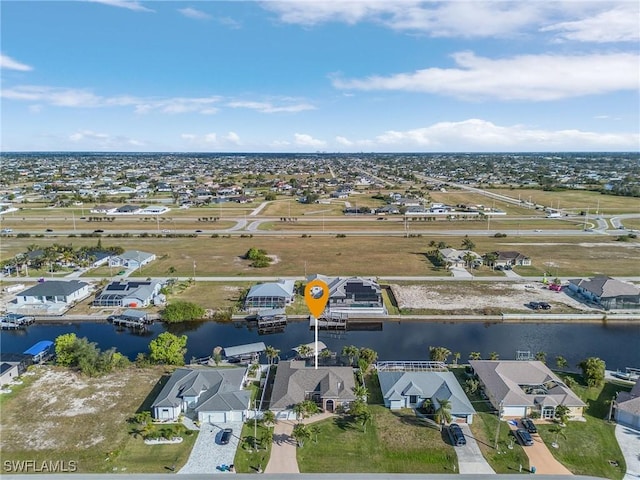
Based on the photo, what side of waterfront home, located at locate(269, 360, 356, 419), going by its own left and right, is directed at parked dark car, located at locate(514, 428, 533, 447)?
left

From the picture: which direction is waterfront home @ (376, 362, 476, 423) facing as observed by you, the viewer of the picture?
facing the viewer

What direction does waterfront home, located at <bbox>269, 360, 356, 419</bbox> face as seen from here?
toward the camera

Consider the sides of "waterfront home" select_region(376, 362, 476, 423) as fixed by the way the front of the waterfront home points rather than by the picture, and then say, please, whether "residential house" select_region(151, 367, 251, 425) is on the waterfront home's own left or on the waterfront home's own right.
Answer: on the waterfront home's own right

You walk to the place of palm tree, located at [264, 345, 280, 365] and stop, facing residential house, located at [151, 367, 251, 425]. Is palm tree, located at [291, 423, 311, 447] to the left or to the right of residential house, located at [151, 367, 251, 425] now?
left

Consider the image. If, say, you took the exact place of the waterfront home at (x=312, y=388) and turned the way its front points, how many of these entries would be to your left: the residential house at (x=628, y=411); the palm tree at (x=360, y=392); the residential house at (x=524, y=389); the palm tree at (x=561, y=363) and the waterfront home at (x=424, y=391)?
5

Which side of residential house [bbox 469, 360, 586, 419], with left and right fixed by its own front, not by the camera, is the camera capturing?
front

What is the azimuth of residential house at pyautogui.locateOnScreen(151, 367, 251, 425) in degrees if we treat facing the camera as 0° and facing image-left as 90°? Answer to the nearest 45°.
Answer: approximately 0°

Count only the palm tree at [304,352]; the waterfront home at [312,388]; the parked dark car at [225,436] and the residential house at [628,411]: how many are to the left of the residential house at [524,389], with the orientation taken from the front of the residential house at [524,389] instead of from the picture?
1

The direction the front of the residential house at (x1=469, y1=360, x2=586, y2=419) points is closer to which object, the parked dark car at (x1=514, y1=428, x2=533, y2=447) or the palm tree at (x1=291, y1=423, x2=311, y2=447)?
the parked dark car

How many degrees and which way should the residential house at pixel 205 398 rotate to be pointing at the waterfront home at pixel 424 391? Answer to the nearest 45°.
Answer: approximately 90° to its left

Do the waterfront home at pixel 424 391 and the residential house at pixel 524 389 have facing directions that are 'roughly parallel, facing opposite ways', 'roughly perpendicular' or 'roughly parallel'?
roughly parallel

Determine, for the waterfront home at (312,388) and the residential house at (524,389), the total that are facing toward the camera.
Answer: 2

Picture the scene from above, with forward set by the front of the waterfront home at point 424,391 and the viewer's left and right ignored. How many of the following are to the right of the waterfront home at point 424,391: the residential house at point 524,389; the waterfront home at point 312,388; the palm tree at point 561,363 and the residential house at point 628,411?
1

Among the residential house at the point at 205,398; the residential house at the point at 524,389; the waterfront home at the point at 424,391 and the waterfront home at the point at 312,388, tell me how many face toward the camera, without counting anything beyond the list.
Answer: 4
